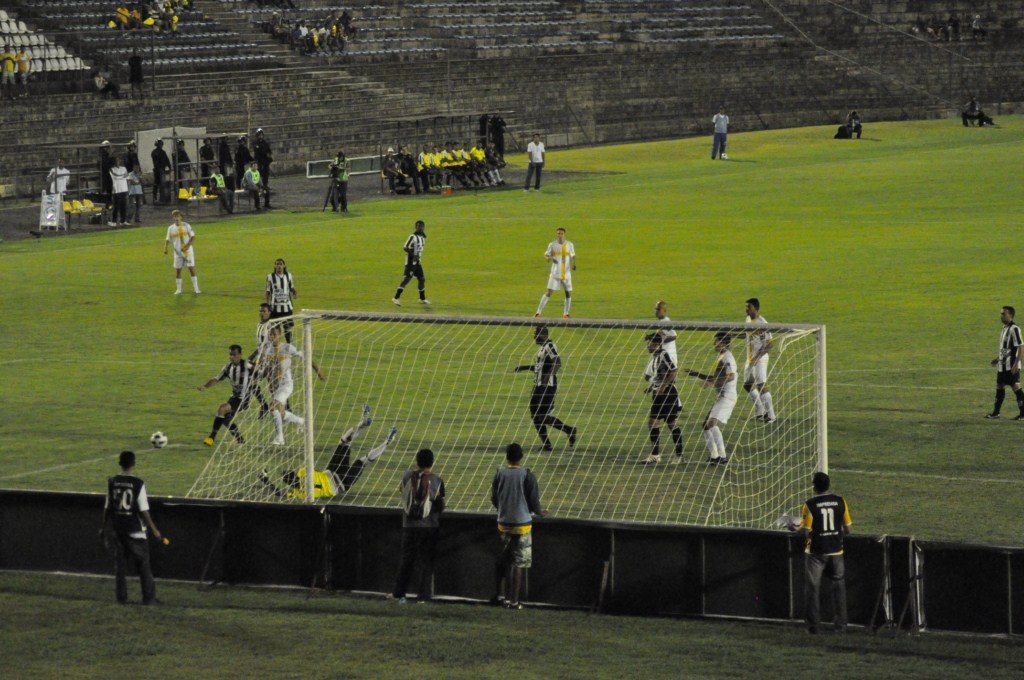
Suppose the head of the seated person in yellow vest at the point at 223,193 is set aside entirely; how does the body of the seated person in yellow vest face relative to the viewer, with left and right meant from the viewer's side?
facing the viewer and to the right of the viewer

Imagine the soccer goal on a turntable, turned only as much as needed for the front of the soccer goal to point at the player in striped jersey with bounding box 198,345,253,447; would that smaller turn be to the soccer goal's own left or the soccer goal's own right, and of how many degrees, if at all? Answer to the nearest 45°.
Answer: approximately 90° to the soccer goal's own left

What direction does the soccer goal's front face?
away from the camera

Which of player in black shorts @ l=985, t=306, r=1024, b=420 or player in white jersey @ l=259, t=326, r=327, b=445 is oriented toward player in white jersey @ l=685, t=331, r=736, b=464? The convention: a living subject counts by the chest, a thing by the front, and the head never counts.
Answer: the player in black shorts

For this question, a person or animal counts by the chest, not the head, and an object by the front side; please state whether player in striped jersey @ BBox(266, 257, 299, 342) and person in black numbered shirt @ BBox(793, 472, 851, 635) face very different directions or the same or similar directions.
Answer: very different directions

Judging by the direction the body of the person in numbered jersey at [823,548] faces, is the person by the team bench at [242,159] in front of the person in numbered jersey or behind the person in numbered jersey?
in front

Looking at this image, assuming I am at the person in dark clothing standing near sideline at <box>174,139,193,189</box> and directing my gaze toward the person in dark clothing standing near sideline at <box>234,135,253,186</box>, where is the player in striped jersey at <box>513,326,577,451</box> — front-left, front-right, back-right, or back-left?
front-right

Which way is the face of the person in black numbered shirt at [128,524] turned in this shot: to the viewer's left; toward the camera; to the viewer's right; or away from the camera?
away from the camera

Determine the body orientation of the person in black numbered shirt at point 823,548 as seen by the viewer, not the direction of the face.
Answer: away from the camera

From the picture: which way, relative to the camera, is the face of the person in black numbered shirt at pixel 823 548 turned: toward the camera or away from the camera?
away from the camera

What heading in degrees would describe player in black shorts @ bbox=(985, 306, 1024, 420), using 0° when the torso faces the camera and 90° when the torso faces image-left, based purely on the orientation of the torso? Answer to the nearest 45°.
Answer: approximately 45°

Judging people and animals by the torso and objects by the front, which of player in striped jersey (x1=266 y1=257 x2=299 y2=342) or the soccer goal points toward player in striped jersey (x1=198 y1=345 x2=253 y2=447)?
player in striped jersey (x1=266 y1=257 x2=299 y2=342)

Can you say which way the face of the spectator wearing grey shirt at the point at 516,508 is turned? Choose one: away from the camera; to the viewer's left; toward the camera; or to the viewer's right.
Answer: away from the camera

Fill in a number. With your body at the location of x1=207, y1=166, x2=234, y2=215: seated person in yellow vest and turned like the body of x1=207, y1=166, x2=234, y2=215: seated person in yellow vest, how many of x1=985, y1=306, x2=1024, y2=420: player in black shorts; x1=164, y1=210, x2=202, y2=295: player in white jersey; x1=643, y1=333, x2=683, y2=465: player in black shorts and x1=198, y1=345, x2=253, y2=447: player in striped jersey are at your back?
0

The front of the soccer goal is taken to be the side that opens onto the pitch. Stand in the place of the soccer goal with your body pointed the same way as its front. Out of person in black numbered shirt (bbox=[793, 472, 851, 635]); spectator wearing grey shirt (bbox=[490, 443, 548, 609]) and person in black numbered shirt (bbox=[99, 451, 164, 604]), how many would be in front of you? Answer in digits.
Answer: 0

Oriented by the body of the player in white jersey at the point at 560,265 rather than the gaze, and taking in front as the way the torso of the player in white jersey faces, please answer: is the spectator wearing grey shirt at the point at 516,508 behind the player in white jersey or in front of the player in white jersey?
in front

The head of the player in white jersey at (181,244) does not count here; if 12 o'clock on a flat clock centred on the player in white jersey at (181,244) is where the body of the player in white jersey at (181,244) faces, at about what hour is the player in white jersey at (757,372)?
the player in white jersey at (757,372) is roughly at 11 o'clock from the player in white jersey at (181,244).
